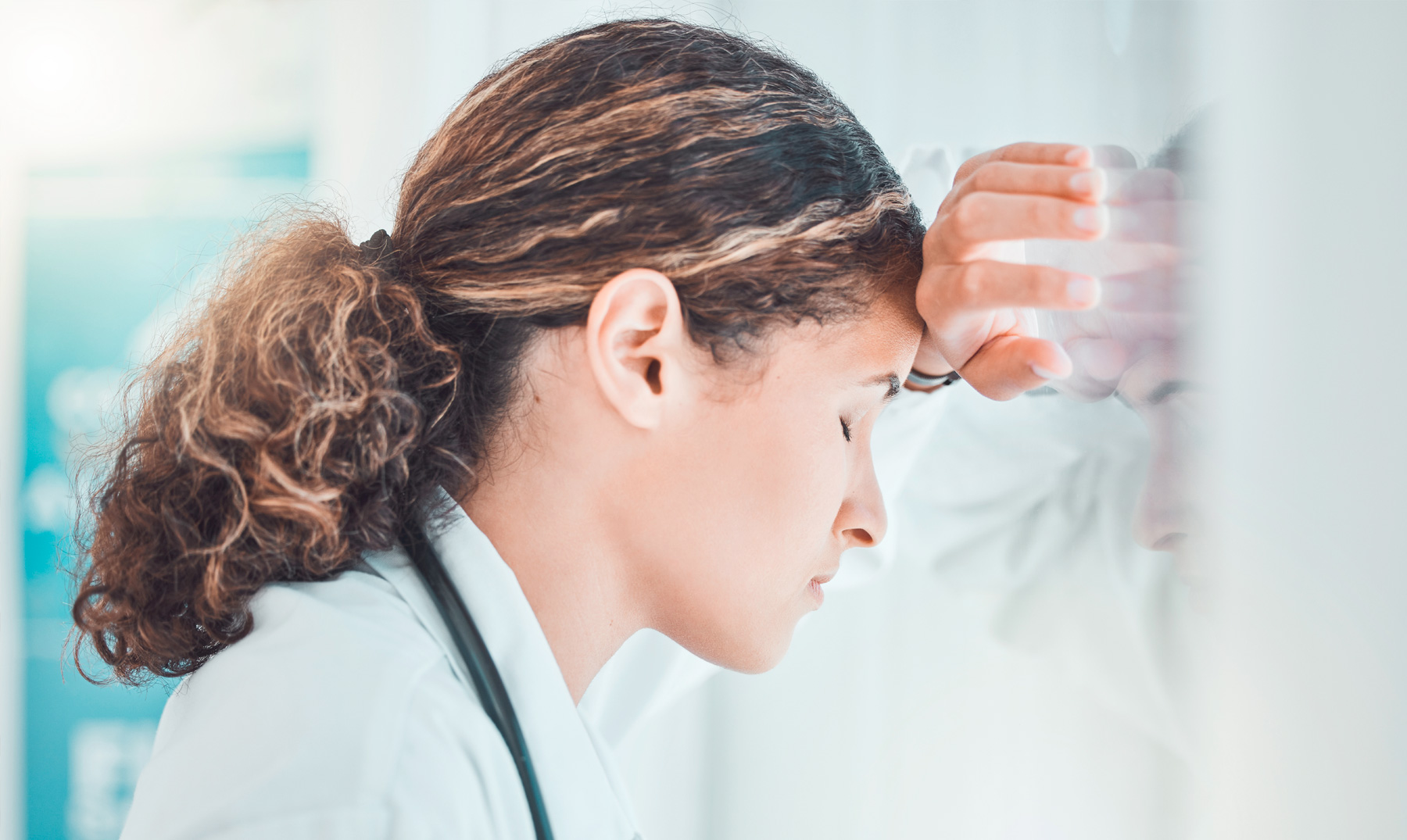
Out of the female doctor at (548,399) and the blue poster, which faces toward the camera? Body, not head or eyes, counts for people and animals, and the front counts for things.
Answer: the blue poster

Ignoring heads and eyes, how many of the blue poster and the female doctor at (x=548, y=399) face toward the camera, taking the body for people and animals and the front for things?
1

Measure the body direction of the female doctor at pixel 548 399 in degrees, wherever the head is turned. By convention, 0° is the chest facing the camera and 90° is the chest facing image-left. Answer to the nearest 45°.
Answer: approximately 270°

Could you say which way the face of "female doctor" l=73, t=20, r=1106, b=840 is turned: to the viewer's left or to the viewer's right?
to the viewer's right

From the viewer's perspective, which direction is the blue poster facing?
toward the camera
